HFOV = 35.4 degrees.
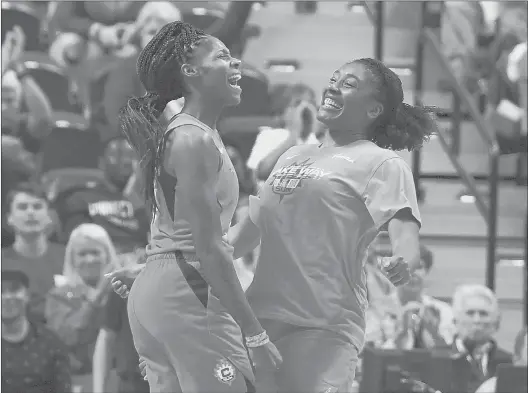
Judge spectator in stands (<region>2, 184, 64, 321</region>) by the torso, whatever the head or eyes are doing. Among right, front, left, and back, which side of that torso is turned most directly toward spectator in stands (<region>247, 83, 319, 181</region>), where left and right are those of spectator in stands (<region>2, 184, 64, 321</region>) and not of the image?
left

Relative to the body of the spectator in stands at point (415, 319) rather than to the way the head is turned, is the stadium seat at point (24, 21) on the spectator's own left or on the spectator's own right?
on the spectator's own right

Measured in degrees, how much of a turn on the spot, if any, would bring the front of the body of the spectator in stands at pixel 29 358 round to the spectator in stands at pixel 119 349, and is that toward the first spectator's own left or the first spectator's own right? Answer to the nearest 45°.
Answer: approximately 45° to the first spectator's own left

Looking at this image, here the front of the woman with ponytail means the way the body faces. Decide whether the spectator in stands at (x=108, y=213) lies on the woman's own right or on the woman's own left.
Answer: on the woman's own right

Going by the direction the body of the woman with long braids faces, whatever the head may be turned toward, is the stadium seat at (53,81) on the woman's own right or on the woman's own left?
on the woman's own left

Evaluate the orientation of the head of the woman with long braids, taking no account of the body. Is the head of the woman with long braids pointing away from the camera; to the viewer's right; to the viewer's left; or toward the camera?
to the viewer's right

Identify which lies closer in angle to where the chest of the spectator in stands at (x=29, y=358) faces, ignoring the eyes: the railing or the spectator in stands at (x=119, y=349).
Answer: the spectator in stands

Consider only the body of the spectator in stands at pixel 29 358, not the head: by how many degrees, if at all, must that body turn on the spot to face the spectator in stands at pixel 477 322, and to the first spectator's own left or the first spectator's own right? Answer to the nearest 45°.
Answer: approximately 90° to the first spectator's own left

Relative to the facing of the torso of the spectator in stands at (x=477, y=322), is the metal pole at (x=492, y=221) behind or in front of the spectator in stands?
behind
